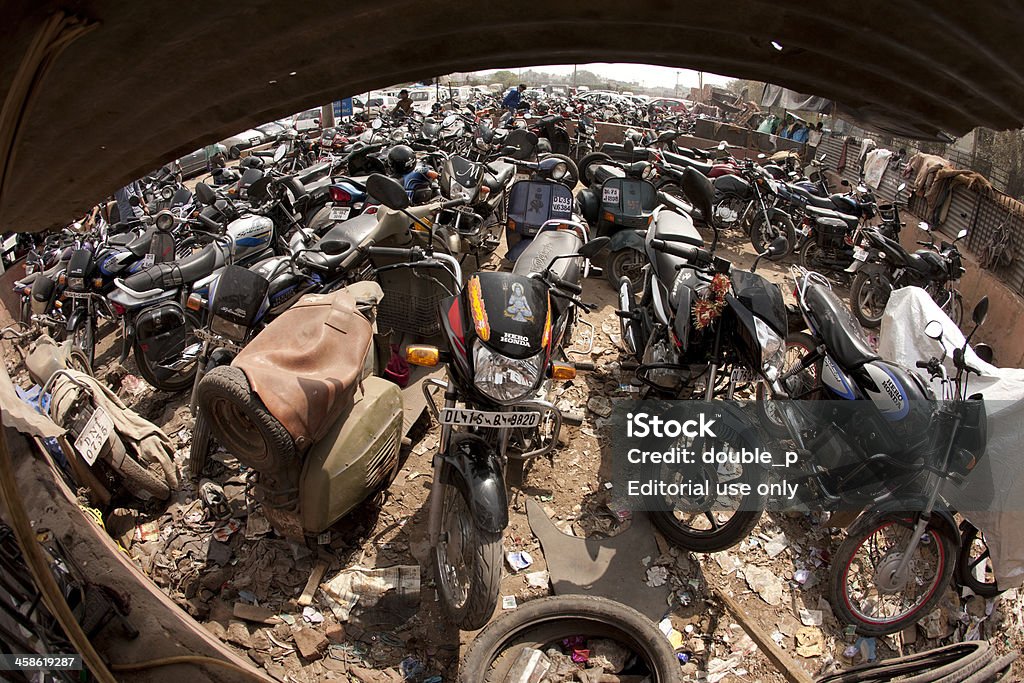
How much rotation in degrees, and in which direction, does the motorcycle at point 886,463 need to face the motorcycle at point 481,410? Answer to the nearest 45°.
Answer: approximately 90° to its right

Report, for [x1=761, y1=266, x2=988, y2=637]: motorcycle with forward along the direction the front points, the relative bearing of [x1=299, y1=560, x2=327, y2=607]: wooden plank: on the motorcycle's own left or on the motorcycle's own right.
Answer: on the motorcycle's own right

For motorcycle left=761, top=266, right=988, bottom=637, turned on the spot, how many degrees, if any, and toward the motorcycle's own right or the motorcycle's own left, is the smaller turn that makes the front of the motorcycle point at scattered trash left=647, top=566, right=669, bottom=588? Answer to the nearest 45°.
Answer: approximately 135° to the motorcycle's own right

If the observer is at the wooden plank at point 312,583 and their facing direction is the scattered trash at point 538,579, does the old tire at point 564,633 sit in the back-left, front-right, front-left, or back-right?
front-right

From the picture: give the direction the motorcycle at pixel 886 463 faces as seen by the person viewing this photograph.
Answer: facing the viewer and to the right of the viewer

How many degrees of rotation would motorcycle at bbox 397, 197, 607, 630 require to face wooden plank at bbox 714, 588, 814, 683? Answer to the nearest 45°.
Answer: approximately 90° to its left

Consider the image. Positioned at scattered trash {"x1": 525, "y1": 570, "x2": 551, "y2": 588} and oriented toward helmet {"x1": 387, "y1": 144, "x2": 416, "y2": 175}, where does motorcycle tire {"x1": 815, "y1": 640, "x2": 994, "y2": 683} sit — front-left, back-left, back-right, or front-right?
back-right

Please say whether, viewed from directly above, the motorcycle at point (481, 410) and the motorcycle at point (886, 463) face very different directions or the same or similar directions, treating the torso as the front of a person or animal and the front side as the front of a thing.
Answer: same or similar directions

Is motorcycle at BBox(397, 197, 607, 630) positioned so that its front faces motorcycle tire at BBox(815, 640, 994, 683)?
no

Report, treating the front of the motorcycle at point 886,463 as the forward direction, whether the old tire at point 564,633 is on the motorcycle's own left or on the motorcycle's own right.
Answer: on the motorcycle's own right

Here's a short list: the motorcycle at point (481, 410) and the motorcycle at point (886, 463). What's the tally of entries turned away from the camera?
0

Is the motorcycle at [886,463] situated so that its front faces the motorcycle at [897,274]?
no

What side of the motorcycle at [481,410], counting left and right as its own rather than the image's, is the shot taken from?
front
